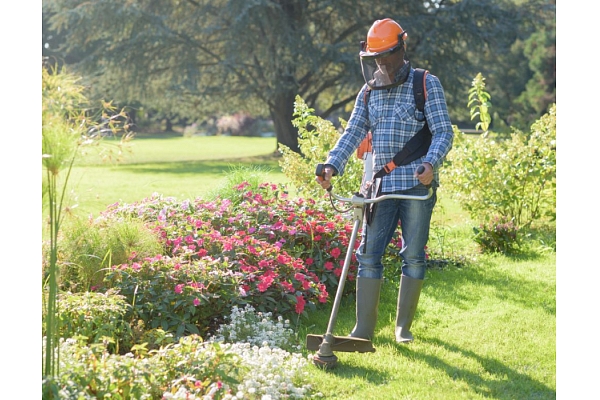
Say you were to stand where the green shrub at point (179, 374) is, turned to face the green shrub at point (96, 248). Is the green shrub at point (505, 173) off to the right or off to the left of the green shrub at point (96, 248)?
right

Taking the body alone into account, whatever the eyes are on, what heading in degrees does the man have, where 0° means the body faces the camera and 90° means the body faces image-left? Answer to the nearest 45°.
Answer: approximately 45°

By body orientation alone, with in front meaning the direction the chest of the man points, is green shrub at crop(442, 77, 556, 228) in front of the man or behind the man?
behind

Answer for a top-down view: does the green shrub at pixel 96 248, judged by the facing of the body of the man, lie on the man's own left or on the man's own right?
on the man's own right
